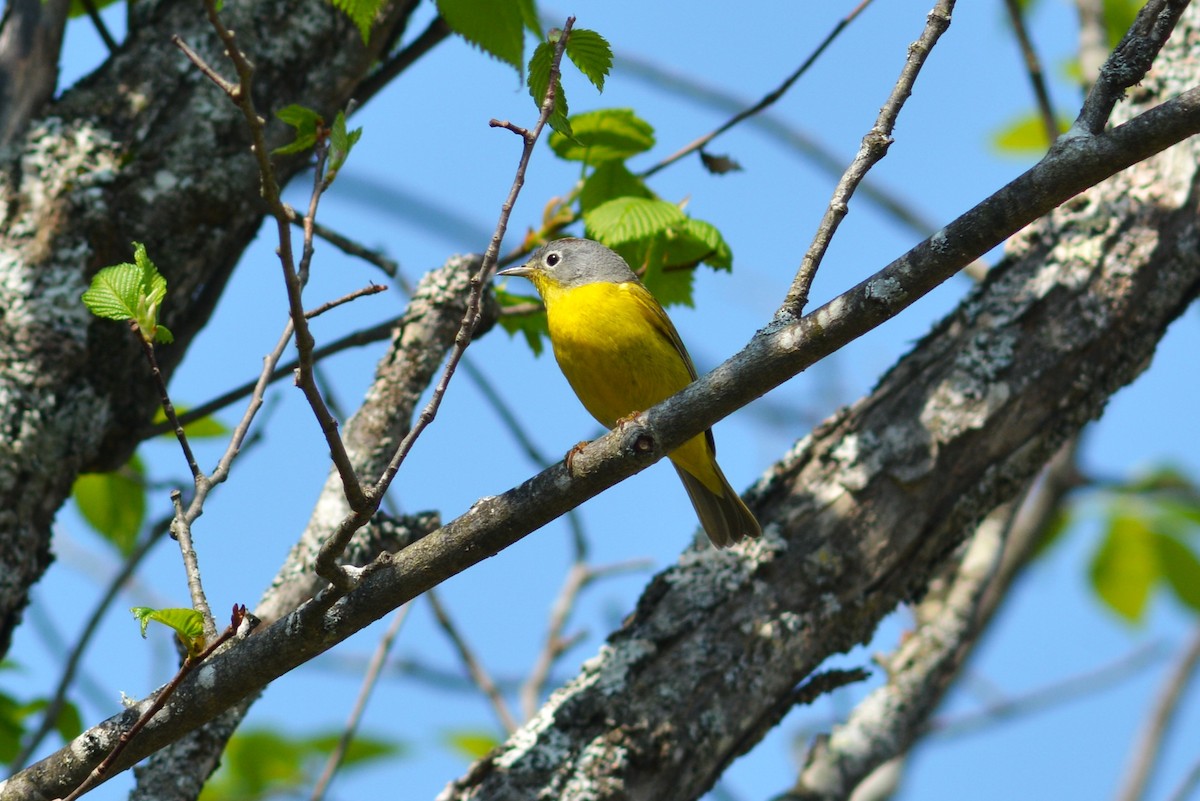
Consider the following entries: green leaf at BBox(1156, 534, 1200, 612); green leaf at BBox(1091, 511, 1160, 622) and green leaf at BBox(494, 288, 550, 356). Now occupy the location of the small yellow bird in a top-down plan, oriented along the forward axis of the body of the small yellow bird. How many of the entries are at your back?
2

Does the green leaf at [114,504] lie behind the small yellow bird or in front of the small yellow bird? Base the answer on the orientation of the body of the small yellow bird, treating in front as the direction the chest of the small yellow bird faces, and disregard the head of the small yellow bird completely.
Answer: in front

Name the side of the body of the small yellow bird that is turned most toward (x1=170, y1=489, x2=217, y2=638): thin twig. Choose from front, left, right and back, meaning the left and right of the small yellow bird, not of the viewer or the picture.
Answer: front

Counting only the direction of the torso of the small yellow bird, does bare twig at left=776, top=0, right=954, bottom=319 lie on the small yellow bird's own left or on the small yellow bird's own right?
on the small yellow bird's own left

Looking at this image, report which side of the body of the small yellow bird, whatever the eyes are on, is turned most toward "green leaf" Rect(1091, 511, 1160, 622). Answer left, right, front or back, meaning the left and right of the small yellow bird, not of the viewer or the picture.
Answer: back

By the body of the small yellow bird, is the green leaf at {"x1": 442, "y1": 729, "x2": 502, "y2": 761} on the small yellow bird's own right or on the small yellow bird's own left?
on the small yellow bird's own right

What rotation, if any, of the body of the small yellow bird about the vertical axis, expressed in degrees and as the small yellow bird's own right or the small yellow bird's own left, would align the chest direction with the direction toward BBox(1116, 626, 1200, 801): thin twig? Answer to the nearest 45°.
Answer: approximately 180°

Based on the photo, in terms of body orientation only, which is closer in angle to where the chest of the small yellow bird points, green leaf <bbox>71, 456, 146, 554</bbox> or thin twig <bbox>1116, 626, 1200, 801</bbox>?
the green leaf

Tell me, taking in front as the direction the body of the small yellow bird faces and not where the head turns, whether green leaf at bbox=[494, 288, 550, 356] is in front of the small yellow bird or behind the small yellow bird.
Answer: in front

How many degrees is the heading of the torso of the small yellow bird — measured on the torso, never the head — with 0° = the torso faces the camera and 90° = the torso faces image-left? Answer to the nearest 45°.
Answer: approximately 45°

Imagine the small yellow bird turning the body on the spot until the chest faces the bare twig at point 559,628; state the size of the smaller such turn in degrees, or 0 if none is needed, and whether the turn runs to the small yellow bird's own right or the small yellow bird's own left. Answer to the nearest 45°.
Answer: approximately 90° to the small yellow bird's own right
